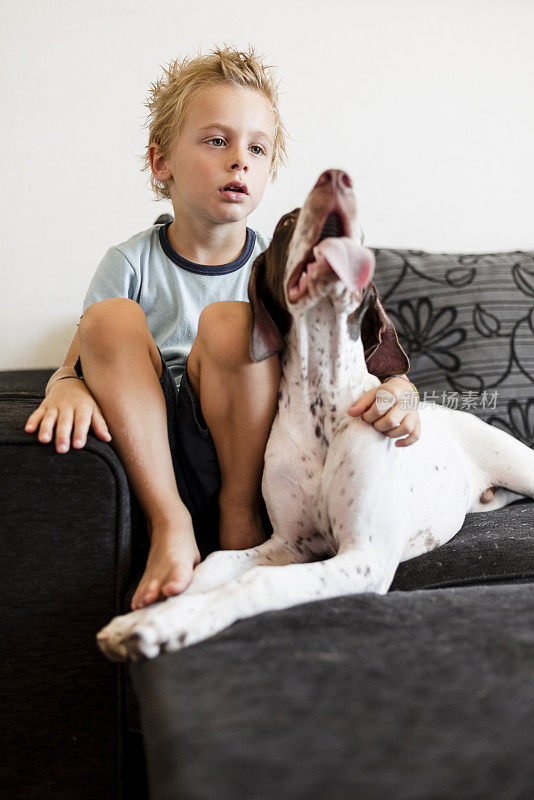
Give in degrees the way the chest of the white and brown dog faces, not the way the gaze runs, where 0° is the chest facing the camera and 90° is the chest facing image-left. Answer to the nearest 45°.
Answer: approximately 45°

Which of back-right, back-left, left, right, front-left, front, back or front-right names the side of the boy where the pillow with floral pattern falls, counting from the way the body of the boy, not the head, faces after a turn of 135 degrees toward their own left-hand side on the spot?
front

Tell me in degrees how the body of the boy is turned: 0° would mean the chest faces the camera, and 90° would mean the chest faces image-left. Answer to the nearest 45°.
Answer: approximately 0°
